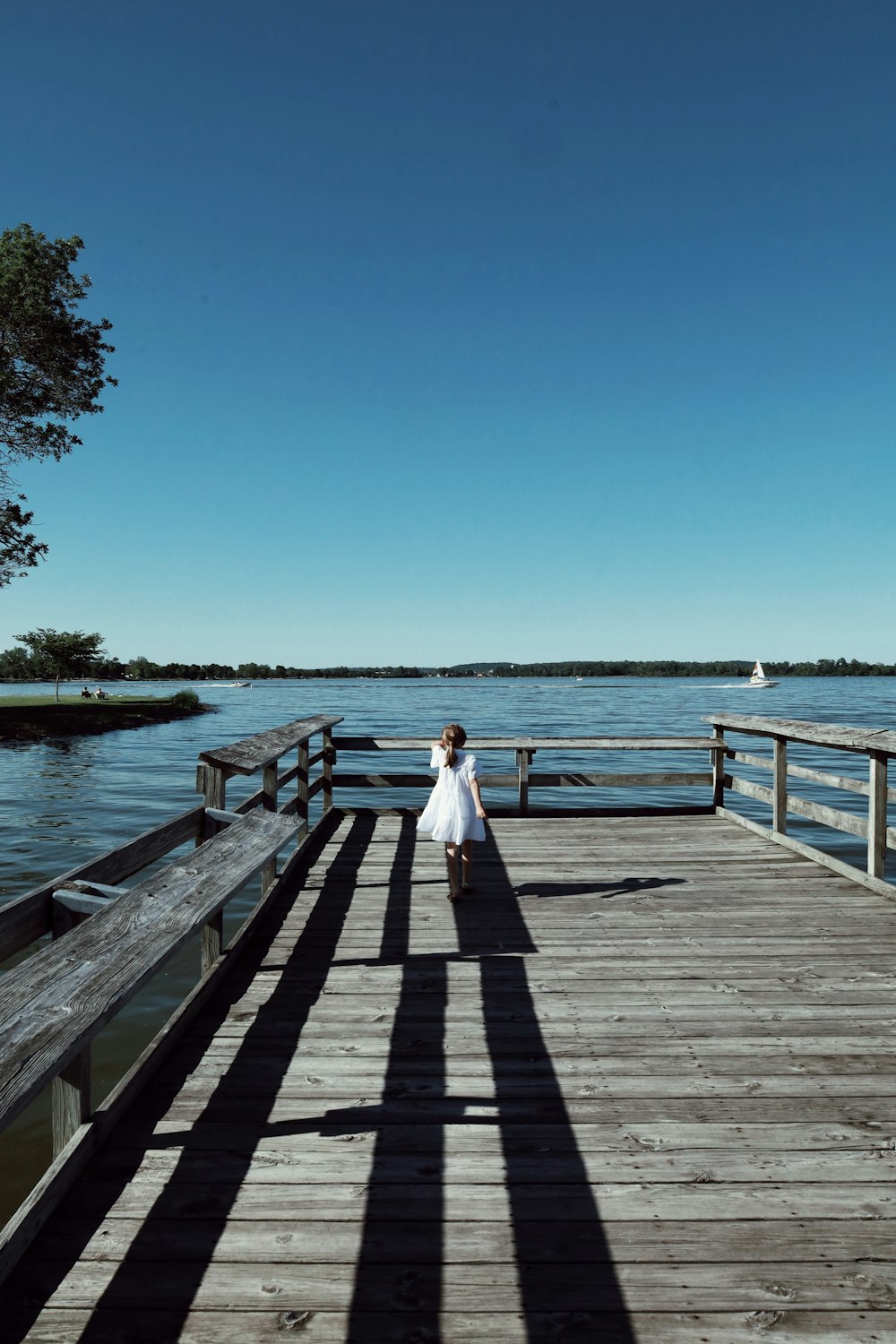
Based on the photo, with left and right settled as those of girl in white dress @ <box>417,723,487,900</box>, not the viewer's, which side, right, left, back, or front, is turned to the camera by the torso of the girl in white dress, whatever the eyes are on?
back

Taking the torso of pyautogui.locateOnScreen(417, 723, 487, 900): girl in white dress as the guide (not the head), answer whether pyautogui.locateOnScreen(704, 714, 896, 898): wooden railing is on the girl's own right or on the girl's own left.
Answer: on the girl's own right
